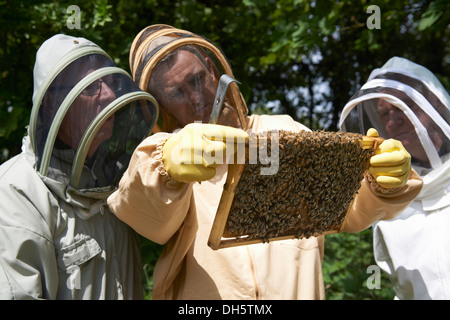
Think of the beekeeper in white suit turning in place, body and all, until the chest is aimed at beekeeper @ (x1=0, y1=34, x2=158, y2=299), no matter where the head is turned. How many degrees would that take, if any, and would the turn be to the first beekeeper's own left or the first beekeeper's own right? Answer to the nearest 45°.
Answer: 0° — they already face them

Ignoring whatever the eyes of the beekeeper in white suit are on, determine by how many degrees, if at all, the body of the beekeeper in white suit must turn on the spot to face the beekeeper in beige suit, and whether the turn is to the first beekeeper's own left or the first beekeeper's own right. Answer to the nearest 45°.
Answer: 0° — they already face them

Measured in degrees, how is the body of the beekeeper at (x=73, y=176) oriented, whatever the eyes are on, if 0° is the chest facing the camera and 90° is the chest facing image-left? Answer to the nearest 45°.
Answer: approximately 315°

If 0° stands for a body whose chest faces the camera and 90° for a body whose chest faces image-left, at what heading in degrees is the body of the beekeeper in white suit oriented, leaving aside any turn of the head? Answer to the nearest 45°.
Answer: approximately 45°

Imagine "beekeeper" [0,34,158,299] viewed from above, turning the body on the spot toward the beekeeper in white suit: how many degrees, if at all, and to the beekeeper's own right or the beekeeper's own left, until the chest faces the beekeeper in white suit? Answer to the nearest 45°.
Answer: approximately 45° to the beekeeper's own left
